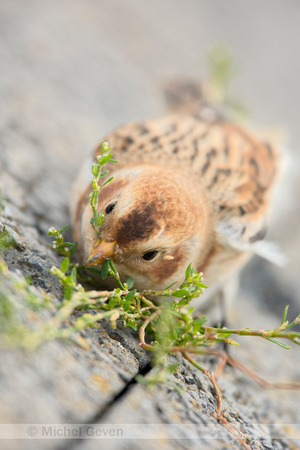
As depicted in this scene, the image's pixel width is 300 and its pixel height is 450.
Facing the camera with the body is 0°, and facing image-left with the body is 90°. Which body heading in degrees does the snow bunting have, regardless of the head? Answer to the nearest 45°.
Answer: approximately 45°
